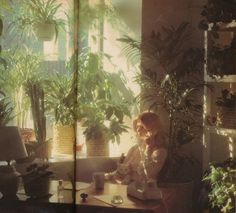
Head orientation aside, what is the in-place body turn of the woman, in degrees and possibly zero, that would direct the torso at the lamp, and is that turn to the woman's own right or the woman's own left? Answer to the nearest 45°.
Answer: approximately 45° to the woman's own right

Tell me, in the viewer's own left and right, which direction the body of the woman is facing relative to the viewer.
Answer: facing the viewer and to the left of the viewer

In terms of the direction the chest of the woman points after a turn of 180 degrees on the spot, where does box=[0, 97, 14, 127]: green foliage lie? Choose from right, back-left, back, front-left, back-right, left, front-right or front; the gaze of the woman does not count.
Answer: back-left
